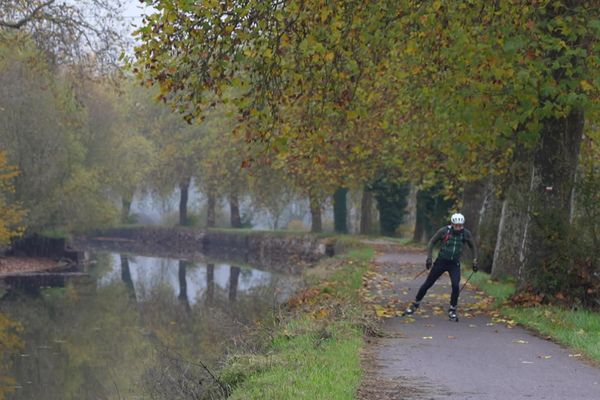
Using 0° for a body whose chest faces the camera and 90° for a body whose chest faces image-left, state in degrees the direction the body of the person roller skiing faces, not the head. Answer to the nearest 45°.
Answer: approximately 0°
